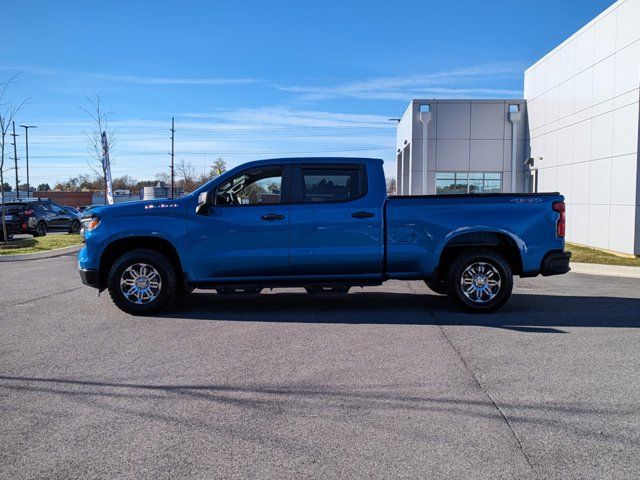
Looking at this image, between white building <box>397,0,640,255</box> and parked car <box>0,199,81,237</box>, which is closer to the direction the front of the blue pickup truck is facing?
the parked car

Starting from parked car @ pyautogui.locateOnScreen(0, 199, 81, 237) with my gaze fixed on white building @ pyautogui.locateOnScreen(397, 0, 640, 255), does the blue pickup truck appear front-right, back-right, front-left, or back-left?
front-right

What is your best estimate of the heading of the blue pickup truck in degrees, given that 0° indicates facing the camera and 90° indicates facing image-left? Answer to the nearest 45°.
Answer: approximately 90°

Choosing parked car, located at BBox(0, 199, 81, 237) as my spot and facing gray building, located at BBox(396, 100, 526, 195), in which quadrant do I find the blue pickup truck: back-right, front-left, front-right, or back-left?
front-right

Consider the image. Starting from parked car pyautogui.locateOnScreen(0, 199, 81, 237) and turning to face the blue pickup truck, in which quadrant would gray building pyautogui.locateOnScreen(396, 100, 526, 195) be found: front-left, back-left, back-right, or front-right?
front-left

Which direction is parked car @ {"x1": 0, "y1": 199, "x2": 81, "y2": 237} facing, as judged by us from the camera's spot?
facing away from the viewer and to the right of the viewer

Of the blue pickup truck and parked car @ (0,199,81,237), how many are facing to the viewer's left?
1

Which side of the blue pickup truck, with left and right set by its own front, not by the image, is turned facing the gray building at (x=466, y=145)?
right

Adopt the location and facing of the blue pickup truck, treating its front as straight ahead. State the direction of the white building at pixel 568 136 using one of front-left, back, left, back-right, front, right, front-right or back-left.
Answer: back-right
